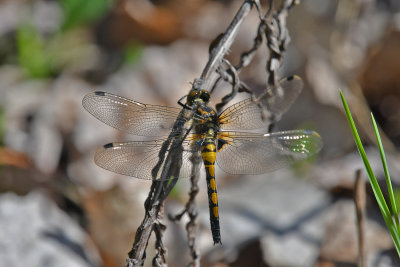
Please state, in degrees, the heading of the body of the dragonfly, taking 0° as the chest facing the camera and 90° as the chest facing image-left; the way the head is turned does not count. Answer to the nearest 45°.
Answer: approximately 180°

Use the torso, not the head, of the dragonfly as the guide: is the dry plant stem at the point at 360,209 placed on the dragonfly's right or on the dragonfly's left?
on the dragonfly's right
